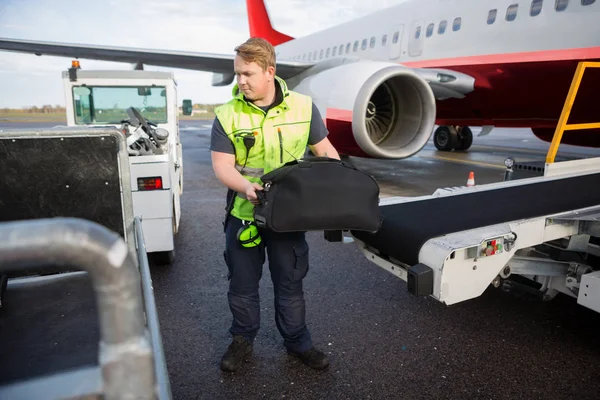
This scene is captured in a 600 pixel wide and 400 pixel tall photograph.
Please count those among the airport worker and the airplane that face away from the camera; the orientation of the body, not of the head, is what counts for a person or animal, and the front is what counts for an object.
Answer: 0

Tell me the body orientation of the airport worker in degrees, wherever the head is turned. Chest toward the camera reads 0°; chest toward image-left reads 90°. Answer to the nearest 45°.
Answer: approximately 0°

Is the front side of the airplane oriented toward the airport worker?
no

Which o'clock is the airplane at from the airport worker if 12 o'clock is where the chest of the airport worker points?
The airplane is roughly at 7 o'clock from the airport worker.

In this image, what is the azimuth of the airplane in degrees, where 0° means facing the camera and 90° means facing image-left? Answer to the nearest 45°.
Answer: approximately 315°
